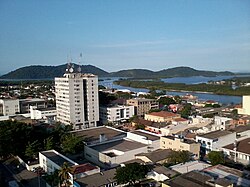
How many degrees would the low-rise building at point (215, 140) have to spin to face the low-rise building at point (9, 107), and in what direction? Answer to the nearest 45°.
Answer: approximately 45° to its right

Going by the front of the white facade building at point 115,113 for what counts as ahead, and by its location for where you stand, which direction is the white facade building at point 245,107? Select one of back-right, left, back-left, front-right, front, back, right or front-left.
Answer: front-left

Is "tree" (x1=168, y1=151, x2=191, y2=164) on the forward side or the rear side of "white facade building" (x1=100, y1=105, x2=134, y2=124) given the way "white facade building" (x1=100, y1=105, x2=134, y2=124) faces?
on the forward side

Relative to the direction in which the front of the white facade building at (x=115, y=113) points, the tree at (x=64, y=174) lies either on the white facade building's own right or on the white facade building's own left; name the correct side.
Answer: on the white facade building's own right

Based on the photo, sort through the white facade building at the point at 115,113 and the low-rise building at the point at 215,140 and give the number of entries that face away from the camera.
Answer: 0

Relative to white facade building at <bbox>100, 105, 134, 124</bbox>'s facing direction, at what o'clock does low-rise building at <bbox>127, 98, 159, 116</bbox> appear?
The low-rise building is roughly at 9 o'clock from the white facade building.

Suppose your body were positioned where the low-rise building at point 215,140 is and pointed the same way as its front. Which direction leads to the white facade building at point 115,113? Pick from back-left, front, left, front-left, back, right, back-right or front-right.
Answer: right

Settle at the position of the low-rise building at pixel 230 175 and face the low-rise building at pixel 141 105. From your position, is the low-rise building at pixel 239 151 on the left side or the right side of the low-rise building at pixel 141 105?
right

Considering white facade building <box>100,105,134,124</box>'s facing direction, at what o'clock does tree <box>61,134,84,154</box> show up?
The tree is roughly at 2 o'clock from the white facade building.

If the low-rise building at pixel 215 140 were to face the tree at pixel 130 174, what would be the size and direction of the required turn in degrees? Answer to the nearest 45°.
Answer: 0° — it already faces it

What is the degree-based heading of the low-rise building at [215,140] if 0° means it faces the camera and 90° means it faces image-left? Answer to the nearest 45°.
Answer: approximately 45°
